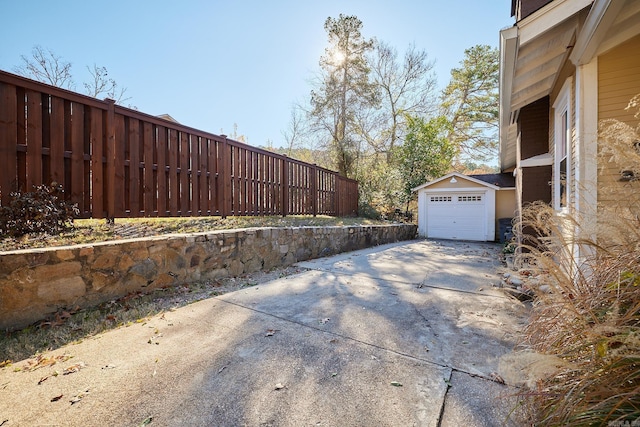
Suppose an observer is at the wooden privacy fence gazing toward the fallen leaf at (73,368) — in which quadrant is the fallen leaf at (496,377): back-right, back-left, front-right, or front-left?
front-left

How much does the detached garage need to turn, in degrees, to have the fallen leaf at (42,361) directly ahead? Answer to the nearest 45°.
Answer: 0° — it already faces it

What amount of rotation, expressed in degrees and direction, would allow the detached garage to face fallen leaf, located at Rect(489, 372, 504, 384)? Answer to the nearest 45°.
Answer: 0° — it already faces it

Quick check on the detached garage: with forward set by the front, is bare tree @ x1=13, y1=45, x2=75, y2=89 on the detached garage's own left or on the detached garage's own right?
on the detached garage's own right

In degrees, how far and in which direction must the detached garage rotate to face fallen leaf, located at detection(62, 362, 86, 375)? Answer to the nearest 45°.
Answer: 0° — it already faces it

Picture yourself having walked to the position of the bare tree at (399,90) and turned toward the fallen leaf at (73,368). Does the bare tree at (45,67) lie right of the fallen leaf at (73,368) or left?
right

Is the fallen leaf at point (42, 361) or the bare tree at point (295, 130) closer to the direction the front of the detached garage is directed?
the fallen leaf

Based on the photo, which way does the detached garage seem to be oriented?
toward the camera

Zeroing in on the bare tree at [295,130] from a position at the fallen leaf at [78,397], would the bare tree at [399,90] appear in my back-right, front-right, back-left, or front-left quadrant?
front-right

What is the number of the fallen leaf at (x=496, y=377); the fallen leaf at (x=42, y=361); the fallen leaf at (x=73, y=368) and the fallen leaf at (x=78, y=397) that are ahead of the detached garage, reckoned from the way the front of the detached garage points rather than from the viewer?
4
